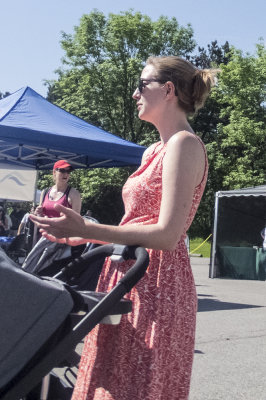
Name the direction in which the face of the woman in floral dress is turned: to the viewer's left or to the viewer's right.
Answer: to the viewer's left

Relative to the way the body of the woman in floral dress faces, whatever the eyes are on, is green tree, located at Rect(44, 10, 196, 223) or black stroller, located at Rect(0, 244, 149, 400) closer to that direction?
the black stroller

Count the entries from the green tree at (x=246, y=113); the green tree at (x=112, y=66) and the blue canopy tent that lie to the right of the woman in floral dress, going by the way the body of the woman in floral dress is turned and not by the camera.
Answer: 3

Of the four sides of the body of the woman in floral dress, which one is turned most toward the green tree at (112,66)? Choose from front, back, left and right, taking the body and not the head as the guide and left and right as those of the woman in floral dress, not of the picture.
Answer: right

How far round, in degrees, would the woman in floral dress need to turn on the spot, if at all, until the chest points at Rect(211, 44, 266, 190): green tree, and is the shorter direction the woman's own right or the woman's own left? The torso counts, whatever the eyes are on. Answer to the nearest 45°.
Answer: approximately 90° to the woman's own right

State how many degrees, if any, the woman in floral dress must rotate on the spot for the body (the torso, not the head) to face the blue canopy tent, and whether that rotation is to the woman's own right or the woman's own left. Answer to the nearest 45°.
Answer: approximately 90° to the woman's own right

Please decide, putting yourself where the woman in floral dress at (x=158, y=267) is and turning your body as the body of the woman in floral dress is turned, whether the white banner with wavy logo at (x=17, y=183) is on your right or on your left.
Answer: on your right

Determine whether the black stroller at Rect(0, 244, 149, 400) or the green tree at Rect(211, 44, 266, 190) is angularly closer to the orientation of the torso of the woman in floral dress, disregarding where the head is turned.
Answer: the black stroller

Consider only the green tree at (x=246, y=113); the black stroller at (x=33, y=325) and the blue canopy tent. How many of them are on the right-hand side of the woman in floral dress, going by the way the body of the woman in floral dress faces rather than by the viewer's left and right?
2

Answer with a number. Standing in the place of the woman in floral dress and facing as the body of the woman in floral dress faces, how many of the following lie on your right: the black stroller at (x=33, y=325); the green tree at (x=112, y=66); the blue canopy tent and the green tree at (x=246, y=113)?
3

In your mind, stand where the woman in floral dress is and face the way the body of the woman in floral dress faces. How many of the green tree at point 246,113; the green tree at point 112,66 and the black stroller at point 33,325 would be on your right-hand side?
2

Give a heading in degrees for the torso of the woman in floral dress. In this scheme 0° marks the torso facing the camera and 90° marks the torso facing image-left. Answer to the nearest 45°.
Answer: approximately 90°
